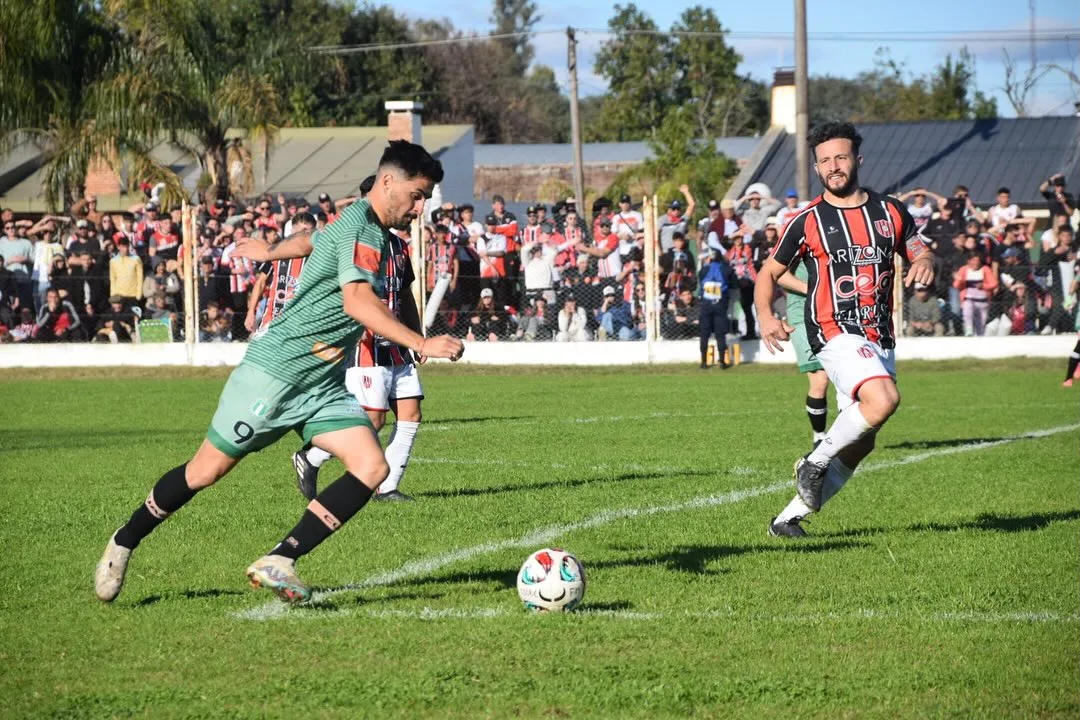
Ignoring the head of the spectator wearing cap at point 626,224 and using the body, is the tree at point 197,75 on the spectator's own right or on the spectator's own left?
on the spectator's own right

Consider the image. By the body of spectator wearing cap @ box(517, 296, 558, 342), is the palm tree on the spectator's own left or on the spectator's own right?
on the spectator's own right

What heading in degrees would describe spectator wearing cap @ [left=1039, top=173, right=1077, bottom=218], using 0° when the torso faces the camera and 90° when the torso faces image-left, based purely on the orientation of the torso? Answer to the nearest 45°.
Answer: approximately 0°

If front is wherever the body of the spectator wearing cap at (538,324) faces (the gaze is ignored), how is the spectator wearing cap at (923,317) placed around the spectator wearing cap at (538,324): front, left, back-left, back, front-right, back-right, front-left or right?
left

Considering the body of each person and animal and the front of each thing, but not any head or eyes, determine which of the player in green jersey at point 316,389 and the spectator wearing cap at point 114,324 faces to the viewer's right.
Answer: the player in green jersey

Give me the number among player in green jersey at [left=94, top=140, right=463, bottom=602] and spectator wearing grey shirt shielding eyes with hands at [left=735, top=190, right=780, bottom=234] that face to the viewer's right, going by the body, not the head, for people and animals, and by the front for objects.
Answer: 1

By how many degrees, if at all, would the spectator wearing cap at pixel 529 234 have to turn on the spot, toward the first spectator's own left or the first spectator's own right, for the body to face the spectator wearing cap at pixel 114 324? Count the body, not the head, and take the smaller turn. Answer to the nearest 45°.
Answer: approximately 90° to the first spectator's own right

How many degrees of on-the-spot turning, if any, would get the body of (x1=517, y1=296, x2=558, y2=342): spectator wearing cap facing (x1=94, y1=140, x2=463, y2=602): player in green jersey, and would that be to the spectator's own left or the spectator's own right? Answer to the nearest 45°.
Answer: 0° — they already face them

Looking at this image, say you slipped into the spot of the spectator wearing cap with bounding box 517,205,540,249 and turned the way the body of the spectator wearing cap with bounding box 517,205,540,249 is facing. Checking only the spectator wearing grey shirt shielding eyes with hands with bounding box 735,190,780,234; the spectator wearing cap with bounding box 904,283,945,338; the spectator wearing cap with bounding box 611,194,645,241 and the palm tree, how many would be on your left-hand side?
3

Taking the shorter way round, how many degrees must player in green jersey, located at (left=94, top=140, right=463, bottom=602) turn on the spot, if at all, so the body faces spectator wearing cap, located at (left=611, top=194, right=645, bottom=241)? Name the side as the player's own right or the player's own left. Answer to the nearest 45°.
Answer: approximately 90° to the player's own left

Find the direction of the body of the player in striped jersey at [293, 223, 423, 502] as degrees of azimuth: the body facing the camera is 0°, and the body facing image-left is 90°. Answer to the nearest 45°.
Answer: approximately 315°

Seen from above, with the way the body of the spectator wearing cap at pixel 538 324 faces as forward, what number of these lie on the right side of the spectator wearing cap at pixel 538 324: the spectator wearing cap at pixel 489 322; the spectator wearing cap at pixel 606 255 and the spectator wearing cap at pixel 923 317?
1
